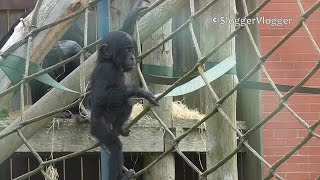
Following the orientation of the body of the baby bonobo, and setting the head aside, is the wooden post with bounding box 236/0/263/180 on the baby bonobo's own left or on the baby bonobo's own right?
on the baby bonobo's own left

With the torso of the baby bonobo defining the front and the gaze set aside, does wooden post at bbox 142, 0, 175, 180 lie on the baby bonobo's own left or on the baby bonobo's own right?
on the baby bonobo's own left
